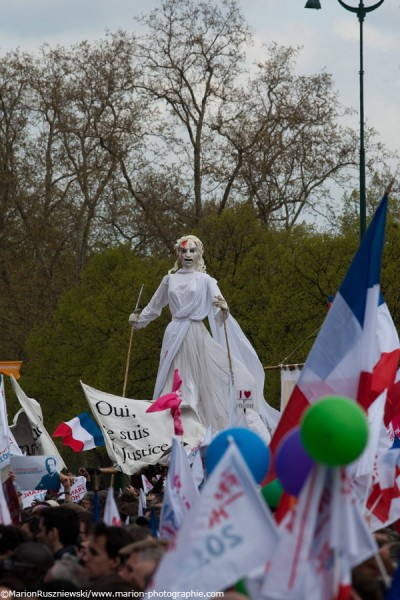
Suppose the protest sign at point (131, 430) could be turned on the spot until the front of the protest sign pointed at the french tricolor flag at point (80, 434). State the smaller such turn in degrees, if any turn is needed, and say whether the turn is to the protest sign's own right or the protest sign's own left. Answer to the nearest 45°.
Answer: approximately 135° to the protest sign's own right

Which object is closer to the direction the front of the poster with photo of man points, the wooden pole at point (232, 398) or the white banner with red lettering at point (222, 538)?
the white banner with red lettering

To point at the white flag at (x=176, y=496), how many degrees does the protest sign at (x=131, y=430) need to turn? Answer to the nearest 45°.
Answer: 0° — it already faces it

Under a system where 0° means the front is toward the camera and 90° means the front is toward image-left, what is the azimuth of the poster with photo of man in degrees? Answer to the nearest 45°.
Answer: approximately 0°

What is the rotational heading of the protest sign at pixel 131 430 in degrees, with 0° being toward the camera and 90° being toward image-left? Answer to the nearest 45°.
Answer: approximately 0°

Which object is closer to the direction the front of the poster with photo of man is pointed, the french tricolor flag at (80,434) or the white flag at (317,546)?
the white flag

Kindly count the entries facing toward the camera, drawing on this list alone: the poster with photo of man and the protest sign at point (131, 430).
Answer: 2

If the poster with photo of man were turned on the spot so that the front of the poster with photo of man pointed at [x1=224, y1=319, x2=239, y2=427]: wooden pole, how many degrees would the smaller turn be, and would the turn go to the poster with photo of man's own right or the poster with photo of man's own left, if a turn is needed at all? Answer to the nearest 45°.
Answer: approximately 135° to the poster with photo of man's own left
